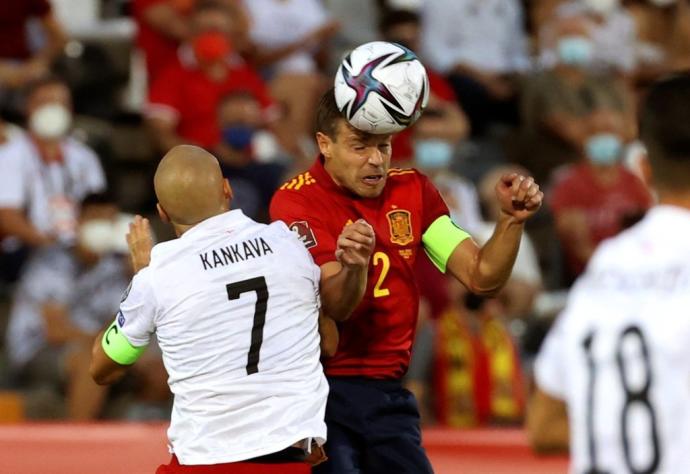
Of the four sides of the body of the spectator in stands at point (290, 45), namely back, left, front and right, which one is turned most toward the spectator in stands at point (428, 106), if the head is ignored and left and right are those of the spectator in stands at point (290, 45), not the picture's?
left

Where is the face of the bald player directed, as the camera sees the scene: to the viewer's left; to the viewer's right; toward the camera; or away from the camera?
away from the camera

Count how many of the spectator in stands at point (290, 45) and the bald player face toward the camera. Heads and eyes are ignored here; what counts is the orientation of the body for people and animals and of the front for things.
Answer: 1

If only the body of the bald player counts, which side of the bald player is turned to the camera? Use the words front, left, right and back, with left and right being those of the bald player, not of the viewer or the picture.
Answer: back

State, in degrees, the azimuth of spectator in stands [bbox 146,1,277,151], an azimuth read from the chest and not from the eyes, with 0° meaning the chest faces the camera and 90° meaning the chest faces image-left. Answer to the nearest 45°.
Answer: approximately 0°

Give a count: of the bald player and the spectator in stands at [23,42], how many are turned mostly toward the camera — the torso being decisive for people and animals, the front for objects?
1

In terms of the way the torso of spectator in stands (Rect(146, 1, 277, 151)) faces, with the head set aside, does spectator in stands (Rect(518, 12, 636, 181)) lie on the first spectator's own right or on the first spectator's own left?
on the first spectator's own left

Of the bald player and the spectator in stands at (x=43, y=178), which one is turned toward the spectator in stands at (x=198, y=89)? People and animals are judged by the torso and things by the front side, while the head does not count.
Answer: the bald player
